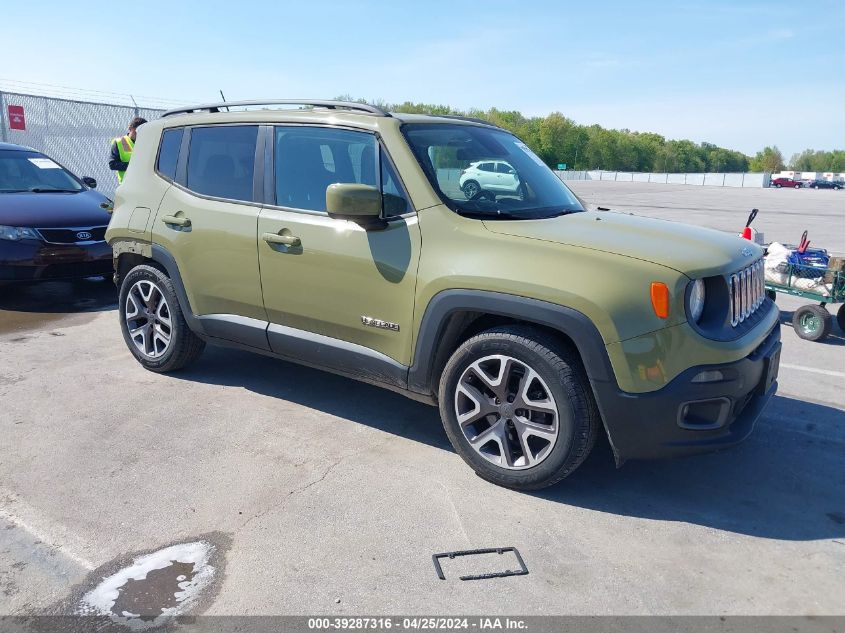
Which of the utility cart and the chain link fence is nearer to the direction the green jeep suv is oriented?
the utility cart

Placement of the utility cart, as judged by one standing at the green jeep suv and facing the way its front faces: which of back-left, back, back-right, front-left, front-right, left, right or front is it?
left

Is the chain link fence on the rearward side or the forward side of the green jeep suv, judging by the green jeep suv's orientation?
on the rearward side

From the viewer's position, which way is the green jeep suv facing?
facing the viewer and to the right of the viewer
